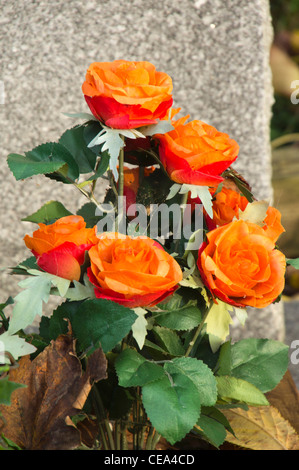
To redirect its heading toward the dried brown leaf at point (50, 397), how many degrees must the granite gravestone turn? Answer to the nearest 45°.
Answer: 0° — it already faces it

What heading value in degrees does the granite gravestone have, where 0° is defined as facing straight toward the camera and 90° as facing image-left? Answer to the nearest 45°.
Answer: approximately 0°
